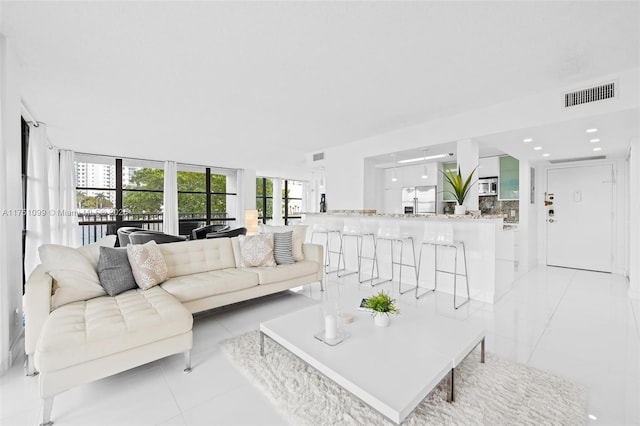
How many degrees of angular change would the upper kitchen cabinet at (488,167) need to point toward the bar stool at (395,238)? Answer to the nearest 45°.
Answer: approximately 45° to its right

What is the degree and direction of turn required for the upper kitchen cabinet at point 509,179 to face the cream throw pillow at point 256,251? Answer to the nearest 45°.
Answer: approximately 45° to its right

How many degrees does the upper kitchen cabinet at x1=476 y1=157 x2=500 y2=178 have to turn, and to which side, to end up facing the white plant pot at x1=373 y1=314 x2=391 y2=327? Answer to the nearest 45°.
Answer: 0° — it already faces it

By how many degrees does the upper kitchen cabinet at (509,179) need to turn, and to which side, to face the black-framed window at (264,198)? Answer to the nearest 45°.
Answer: approximately 90° to its right

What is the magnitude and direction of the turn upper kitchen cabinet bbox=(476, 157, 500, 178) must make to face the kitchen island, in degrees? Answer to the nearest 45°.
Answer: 0° — it already faces it

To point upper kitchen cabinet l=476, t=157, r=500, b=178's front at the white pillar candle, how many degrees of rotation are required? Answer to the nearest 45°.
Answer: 0° — it already faces it

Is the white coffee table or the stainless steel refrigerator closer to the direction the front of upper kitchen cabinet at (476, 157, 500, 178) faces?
the white coffee table

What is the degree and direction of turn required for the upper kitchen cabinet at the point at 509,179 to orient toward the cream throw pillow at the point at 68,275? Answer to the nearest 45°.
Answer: approximately 45° to its right

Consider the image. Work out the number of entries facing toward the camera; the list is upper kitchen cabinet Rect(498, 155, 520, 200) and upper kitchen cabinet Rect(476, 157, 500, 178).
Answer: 2

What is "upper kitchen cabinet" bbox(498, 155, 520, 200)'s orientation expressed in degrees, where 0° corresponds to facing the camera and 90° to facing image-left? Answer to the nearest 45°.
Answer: approximately 0°

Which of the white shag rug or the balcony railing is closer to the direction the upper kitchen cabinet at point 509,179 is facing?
the white shag rug

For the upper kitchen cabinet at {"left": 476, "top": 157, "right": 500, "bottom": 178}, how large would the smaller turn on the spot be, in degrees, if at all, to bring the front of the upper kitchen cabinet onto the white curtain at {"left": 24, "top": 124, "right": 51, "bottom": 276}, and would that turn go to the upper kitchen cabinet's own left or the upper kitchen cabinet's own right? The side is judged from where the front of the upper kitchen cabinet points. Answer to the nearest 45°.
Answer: approximately 45° to the upper kitchen cabinet's own right

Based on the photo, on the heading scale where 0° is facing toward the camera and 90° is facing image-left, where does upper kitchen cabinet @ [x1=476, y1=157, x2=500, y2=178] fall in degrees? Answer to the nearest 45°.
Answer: approximately 0°

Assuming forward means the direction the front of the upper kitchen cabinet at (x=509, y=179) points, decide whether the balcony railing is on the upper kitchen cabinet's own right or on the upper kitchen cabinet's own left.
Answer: on the upper kitchen cabinet's own right
